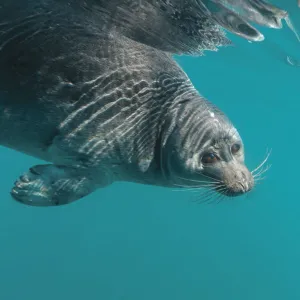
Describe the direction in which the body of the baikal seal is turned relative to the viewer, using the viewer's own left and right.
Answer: facing the viewer and to the right of the viewer
